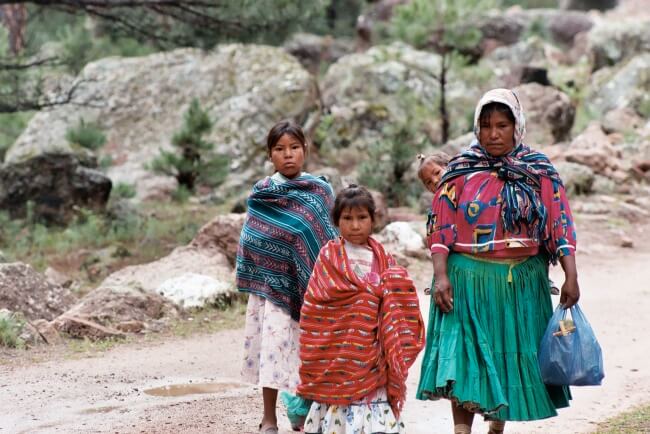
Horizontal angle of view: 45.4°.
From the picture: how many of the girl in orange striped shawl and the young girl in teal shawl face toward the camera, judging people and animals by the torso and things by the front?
2

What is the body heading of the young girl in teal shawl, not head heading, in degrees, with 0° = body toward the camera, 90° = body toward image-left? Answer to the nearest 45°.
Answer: approximately 0°

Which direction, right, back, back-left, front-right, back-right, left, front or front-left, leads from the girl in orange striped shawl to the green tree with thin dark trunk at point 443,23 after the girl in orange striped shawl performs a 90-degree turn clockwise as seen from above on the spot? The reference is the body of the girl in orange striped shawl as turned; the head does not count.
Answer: right

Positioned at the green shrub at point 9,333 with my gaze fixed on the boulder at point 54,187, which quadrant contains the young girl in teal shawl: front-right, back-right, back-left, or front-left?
back-right

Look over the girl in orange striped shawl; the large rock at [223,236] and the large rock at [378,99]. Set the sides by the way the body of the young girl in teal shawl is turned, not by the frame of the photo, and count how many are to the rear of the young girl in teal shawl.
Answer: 2

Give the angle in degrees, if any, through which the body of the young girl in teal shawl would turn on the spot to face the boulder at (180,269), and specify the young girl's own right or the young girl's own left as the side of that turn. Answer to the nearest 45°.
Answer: approximately 180°

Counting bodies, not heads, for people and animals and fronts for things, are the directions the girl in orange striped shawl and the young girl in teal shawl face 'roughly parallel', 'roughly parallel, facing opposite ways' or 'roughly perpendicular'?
roughly parallel

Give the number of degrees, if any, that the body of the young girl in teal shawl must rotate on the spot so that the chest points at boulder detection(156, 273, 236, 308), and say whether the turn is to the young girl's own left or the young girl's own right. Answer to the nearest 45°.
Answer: approximately 180°

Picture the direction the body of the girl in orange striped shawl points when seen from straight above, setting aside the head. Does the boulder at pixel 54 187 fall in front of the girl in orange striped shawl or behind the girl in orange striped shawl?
behind

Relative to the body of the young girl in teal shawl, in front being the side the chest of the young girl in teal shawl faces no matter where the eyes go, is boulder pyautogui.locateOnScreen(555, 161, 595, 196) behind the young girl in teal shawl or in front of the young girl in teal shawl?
behind

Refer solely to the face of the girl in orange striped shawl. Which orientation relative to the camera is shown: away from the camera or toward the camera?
toward the camera

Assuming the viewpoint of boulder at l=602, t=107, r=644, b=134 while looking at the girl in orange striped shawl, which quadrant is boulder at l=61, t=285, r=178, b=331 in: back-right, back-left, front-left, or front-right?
front-right

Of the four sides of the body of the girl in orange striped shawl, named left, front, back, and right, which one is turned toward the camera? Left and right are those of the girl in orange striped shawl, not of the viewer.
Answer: front
